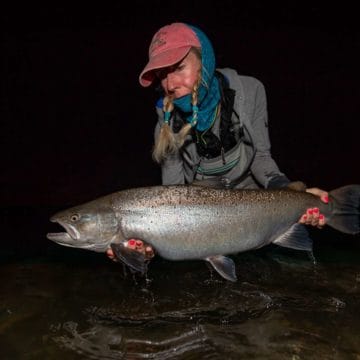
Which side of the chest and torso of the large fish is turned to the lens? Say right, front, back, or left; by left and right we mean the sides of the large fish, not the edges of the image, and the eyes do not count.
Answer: left
